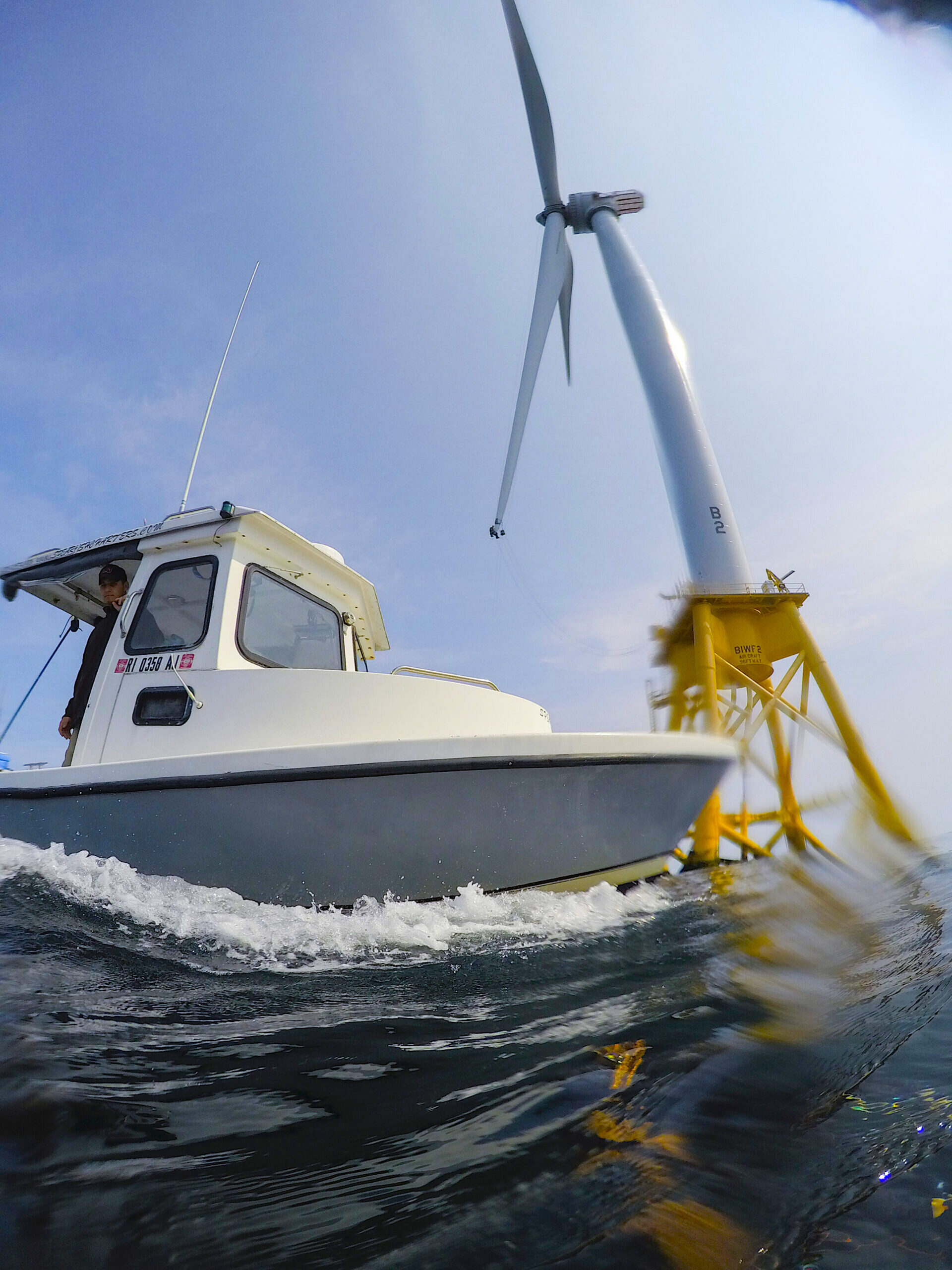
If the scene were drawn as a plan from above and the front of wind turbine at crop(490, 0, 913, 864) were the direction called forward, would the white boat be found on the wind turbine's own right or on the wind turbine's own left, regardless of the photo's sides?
on the wind turbine's own left

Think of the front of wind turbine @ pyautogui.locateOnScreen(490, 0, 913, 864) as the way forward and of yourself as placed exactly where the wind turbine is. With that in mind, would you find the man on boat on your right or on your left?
on your left

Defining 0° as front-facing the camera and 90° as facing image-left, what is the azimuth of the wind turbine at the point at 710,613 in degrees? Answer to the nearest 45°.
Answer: approximately 90°
